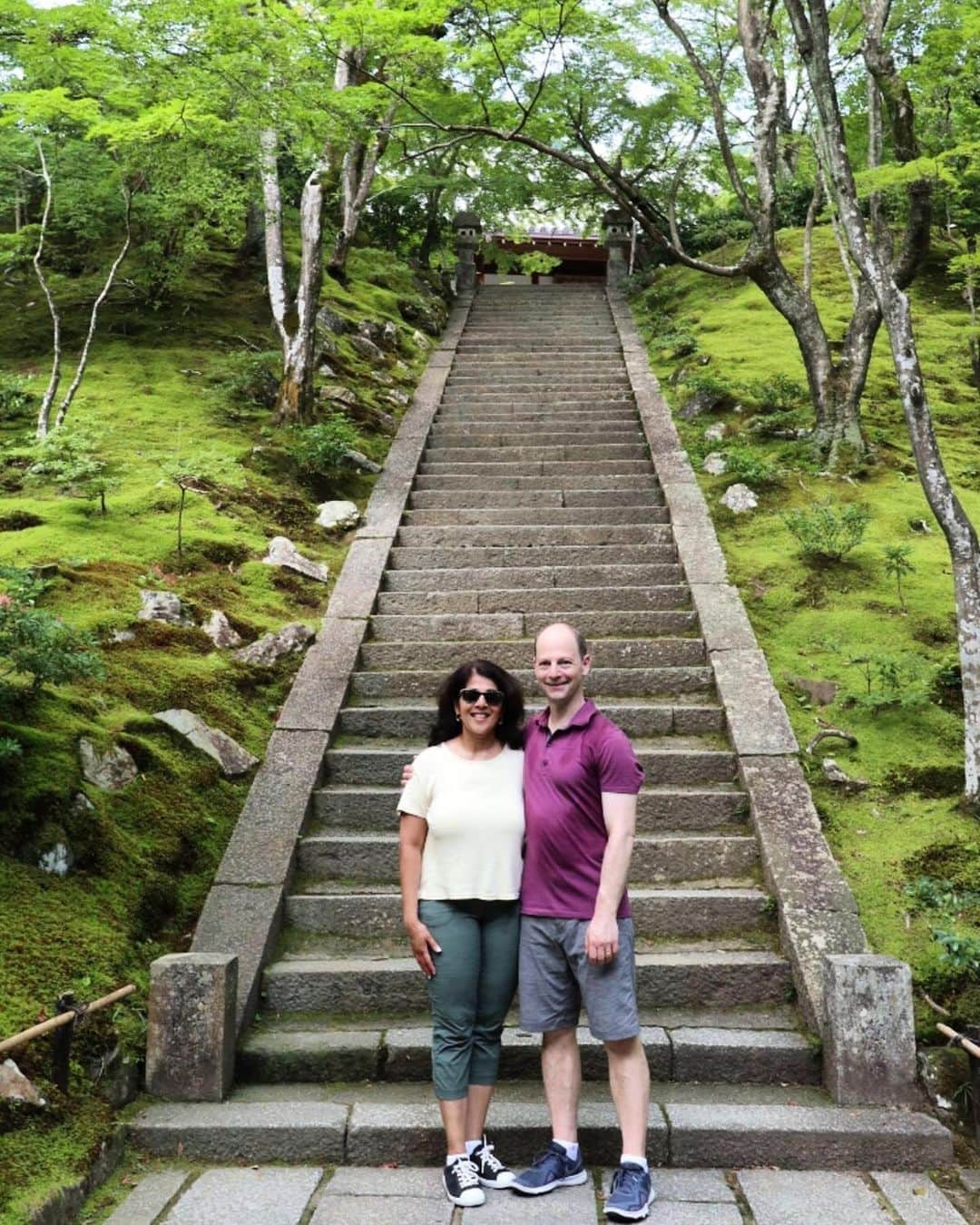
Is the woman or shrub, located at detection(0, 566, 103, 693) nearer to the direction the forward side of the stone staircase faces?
the woman

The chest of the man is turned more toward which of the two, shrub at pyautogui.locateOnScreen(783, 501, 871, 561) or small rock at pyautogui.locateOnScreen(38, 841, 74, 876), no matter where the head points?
the small rock

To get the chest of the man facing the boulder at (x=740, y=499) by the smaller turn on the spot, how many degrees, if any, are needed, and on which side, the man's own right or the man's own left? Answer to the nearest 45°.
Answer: approximately 135° to the man's own right

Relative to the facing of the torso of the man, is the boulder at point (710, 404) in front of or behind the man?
behind

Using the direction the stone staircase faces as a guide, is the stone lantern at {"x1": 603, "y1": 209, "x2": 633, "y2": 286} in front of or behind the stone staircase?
behind

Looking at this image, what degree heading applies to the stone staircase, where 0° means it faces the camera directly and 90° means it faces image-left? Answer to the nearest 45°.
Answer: approximately 0°

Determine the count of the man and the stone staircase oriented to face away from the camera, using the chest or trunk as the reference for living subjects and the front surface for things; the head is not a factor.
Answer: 0

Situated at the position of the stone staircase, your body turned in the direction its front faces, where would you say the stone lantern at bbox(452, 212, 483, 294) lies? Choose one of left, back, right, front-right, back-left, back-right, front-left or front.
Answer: back

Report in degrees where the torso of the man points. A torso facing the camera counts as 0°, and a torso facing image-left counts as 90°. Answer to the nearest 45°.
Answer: approximately 45°

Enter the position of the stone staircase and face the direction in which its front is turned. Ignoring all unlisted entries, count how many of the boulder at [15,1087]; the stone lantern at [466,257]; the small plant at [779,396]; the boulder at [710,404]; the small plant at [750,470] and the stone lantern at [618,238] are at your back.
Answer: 5
